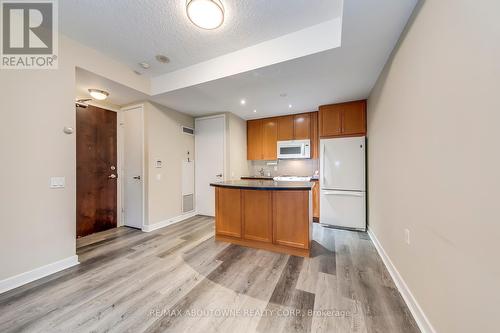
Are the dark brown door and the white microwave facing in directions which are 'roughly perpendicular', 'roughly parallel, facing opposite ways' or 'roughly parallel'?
roughly perpendicular

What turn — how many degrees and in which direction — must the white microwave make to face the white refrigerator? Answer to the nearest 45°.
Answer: approximately 45° to its left

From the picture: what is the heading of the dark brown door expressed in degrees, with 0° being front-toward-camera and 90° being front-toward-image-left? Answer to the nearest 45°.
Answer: approximately 315°

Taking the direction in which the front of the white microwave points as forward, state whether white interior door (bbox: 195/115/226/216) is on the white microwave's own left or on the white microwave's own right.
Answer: on the white microwave's own right

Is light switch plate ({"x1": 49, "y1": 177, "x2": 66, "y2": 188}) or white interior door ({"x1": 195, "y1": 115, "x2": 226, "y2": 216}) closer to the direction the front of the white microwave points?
the light switch plate

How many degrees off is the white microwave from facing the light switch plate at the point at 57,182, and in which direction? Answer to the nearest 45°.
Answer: approximately 45° to its right

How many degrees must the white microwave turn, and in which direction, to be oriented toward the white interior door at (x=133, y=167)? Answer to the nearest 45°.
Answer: approximately 45° to its right

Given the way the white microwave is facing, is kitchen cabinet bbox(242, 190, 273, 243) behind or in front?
in front

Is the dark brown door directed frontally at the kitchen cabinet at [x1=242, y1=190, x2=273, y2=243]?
yes

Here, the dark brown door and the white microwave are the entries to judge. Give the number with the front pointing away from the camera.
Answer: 0
